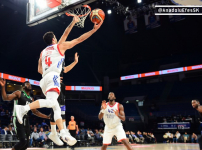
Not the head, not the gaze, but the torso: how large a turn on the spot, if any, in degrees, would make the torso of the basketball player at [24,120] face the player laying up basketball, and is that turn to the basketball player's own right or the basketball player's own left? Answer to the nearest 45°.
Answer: approximately 45° to the basketball player's own right

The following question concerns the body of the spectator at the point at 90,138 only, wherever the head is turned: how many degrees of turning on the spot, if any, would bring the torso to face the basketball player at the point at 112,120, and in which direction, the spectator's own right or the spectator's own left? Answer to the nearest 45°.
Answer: approximately 45° to the spectator's own right

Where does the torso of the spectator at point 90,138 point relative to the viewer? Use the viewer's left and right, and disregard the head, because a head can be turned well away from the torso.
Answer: facing the viewer and to the right of the viewer

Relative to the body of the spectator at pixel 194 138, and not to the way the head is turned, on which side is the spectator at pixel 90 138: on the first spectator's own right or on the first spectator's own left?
on the first spectator's own right

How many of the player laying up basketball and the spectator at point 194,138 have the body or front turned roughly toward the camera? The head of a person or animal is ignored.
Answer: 1

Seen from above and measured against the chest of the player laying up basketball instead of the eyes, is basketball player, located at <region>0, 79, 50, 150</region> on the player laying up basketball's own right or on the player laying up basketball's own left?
on the player laying up basketball's own left

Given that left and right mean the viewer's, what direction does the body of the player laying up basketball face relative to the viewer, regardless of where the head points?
facing away from the viewer and to the right of the viewer

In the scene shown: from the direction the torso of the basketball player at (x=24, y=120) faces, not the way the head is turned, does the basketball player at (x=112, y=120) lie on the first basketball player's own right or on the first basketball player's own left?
on the first basketball player's own left

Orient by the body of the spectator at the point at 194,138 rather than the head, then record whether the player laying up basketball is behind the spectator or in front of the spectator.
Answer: in front

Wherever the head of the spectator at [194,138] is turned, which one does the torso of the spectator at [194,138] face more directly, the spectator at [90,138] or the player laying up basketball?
the player laying up basketball

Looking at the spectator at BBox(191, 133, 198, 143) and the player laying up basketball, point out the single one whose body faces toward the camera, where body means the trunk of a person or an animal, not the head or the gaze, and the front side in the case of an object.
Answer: the spectator

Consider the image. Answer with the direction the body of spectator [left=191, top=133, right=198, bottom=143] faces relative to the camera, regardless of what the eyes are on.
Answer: toward the camera

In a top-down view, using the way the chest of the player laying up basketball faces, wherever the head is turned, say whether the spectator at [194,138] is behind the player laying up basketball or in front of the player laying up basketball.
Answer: in front

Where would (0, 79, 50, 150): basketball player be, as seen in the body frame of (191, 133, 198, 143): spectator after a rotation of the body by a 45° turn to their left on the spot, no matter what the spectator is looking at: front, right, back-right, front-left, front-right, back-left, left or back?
front-right
